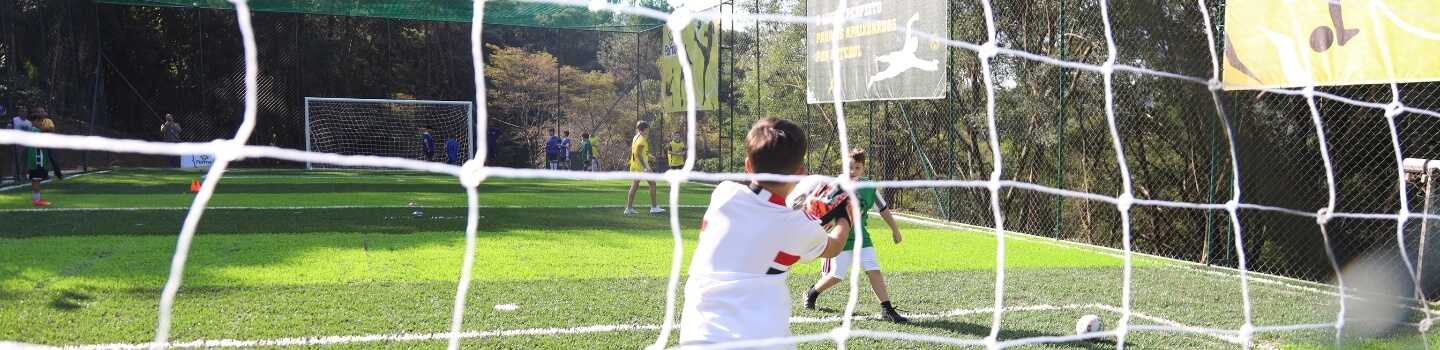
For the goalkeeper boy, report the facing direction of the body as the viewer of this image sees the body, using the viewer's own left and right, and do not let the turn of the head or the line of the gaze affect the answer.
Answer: facing away from the viewer and to the right of the viewer

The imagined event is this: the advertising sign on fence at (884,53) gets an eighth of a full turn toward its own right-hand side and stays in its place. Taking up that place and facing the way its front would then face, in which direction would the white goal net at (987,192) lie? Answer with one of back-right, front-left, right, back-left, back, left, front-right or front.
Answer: left

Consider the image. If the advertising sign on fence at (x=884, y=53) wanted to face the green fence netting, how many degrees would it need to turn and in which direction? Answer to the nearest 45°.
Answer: approximately 90° to its right

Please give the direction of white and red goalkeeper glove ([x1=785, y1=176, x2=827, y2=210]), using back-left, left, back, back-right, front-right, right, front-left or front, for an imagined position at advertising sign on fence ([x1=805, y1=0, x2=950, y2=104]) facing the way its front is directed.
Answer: front-left

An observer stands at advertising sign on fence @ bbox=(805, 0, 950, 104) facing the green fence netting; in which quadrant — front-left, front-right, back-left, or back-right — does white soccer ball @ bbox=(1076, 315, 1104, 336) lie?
back-left

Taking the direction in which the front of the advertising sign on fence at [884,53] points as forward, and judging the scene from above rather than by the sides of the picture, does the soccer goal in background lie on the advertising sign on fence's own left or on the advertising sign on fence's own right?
on the advertising sign on fence's own right

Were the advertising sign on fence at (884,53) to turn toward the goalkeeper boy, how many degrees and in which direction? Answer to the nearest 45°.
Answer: approximately 45° to its left
